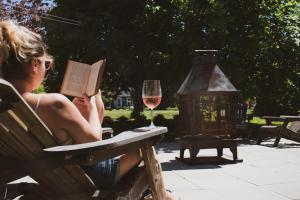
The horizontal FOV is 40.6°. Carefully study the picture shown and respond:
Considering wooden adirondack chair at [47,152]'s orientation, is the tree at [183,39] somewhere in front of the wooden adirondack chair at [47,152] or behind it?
in front

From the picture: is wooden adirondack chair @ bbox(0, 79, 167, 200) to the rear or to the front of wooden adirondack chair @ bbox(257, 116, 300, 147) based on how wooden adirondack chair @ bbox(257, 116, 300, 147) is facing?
to the front

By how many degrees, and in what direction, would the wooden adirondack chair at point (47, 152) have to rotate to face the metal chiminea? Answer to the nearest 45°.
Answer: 0° — it already faces it

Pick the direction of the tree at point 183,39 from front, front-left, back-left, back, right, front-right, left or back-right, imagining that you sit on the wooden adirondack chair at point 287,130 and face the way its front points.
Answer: right

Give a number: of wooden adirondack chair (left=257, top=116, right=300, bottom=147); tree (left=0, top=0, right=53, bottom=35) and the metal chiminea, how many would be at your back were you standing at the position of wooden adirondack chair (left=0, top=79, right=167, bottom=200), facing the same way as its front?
0

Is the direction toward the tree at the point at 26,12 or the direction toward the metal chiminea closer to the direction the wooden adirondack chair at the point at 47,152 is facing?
the metal chiminea

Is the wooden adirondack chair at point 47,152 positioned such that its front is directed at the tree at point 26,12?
no

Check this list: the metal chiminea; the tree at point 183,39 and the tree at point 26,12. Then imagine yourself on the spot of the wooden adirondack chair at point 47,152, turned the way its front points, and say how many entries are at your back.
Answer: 0

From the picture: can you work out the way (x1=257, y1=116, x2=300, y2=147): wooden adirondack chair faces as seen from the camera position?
facing the viewer and to the left of the viewer

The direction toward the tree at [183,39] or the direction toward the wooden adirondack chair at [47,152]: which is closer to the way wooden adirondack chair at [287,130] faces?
the wooden adirondack chair

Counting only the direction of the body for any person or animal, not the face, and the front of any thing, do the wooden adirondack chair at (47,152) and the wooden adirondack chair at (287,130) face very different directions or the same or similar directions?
very different directions

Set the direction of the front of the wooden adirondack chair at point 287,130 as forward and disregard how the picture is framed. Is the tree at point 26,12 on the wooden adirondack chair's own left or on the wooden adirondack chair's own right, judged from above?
on the wooden adirondack chair's own right

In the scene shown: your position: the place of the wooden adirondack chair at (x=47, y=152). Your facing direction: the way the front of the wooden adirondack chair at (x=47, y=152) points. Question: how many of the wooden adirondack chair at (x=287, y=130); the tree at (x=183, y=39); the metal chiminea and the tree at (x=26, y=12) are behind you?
0

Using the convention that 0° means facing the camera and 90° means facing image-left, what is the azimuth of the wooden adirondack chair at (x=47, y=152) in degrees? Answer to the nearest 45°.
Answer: approximately 225°

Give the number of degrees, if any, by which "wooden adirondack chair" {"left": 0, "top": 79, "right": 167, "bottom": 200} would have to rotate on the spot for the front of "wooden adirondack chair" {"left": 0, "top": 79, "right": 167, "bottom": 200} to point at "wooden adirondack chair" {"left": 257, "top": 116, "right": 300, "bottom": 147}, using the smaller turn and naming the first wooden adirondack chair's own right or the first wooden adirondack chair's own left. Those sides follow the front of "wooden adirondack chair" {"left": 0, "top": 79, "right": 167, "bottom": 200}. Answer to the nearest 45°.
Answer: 0° — it already faces it
